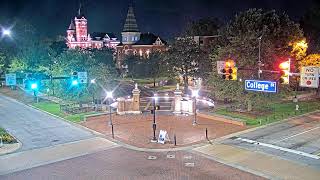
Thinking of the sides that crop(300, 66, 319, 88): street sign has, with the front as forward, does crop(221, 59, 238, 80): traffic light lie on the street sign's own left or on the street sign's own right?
on the street sign's own right

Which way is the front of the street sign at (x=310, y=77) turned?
toward the camera

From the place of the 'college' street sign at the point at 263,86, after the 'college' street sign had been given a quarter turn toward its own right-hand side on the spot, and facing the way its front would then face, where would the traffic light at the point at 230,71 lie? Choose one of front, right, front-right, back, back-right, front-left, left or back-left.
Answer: front-left

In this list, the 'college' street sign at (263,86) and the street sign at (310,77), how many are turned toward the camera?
2

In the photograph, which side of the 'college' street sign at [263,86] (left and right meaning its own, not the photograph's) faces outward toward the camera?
front

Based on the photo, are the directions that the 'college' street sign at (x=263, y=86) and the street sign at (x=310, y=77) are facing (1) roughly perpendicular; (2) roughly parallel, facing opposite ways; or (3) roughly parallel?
roughly parallel

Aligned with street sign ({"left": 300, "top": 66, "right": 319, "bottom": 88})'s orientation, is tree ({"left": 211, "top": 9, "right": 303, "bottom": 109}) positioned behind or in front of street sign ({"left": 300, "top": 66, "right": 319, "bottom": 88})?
behind
